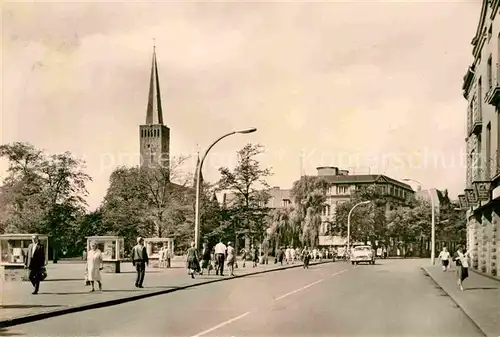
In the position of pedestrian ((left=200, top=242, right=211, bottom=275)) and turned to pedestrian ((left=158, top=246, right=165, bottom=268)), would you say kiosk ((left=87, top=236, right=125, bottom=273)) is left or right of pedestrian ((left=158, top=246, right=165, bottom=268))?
left

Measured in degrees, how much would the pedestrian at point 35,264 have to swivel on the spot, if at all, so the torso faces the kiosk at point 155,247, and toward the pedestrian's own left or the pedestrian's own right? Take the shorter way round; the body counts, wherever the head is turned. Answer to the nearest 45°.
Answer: approximately 180°

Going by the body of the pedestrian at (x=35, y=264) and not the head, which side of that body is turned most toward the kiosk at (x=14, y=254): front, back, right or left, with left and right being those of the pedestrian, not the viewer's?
back

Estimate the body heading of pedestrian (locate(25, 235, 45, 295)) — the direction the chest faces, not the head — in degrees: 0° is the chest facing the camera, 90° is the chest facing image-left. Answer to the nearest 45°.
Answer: approximately 0°

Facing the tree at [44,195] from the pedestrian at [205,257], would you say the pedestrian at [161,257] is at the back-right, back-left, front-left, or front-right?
front-right

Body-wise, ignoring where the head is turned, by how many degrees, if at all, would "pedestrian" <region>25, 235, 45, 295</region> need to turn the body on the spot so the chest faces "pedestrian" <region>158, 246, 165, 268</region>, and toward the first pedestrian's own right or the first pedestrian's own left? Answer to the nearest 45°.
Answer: approximately 180°

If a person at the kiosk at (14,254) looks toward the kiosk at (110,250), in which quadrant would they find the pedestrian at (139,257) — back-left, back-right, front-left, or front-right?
back-right

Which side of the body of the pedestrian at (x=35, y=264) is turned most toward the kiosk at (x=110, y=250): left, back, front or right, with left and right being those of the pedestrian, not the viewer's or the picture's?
back

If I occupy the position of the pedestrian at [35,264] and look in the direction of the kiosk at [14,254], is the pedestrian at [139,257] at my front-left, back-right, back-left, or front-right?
front-right

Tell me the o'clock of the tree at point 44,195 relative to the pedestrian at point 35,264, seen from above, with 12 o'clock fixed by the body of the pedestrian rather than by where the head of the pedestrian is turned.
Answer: The tree is roughly at 6 o'clock from the pedestrian.

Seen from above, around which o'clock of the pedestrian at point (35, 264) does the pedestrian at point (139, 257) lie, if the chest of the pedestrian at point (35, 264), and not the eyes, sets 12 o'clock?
the pedestrian at point (139, 257) is roughly at 8 o'clock from the pedestrian at point (35, 264).

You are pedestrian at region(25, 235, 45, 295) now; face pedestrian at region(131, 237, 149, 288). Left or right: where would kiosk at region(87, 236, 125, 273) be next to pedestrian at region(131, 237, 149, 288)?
left

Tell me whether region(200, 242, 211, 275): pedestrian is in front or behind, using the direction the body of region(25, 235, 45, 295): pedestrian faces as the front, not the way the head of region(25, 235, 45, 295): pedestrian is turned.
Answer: behind

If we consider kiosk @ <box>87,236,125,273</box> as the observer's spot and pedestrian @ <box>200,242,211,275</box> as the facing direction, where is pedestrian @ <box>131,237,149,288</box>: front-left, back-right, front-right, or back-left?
front-right
